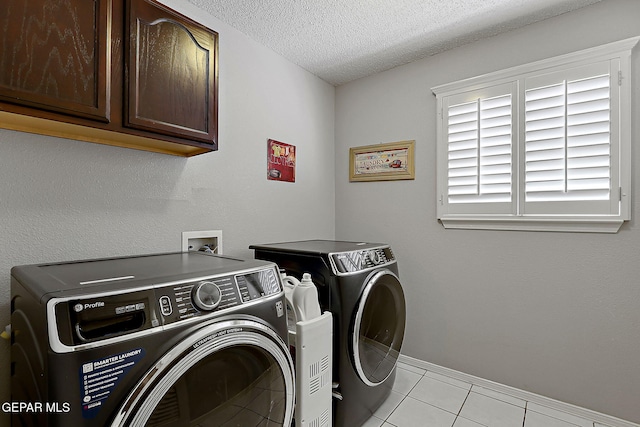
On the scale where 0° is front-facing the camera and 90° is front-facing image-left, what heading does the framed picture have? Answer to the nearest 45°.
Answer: approximately 45°

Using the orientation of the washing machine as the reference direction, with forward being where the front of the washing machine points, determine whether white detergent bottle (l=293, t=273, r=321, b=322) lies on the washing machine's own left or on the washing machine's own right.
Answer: on the washing machine's own left

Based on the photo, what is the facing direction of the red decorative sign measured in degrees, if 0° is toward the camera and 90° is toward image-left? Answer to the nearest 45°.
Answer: approximately 315°

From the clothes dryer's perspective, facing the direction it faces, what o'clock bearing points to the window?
The window is roughly at 10 o'clock from the clothes dryer.

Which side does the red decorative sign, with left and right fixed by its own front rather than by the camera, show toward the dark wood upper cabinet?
right

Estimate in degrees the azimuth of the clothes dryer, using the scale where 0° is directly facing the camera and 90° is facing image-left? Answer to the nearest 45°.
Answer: approximately 315°

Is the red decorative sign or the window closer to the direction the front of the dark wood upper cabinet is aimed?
the window
